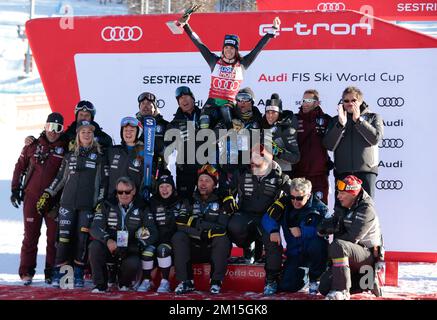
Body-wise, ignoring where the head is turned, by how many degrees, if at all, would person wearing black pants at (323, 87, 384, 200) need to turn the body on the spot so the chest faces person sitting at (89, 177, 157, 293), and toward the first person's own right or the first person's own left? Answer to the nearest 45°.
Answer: approximately 90° to the first person's own right

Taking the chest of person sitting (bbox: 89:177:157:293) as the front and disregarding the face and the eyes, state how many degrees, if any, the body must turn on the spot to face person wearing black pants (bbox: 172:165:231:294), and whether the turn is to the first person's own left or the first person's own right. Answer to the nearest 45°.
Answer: approximately 90° to the first person's own left

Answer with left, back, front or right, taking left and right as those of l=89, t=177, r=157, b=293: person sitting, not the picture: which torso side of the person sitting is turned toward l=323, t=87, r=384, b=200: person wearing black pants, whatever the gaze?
left

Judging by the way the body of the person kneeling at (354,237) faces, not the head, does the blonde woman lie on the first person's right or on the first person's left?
on the first person's right

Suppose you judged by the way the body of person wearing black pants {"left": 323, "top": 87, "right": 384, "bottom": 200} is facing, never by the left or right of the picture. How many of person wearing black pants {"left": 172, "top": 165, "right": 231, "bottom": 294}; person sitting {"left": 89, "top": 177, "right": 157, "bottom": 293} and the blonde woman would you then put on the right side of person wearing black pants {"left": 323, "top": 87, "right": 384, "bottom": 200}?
3

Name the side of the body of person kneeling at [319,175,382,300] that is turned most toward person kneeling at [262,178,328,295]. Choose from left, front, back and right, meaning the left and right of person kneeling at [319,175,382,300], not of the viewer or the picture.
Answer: right

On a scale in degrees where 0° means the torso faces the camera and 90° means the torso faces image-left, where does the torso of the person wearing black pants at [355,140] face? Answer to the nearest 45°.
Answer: approximately 0°

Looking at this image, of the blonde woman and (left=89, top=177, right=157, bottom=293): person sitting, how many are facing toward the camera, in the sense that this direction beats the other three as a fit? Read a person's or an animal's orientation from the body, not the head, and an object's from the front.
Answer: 2
